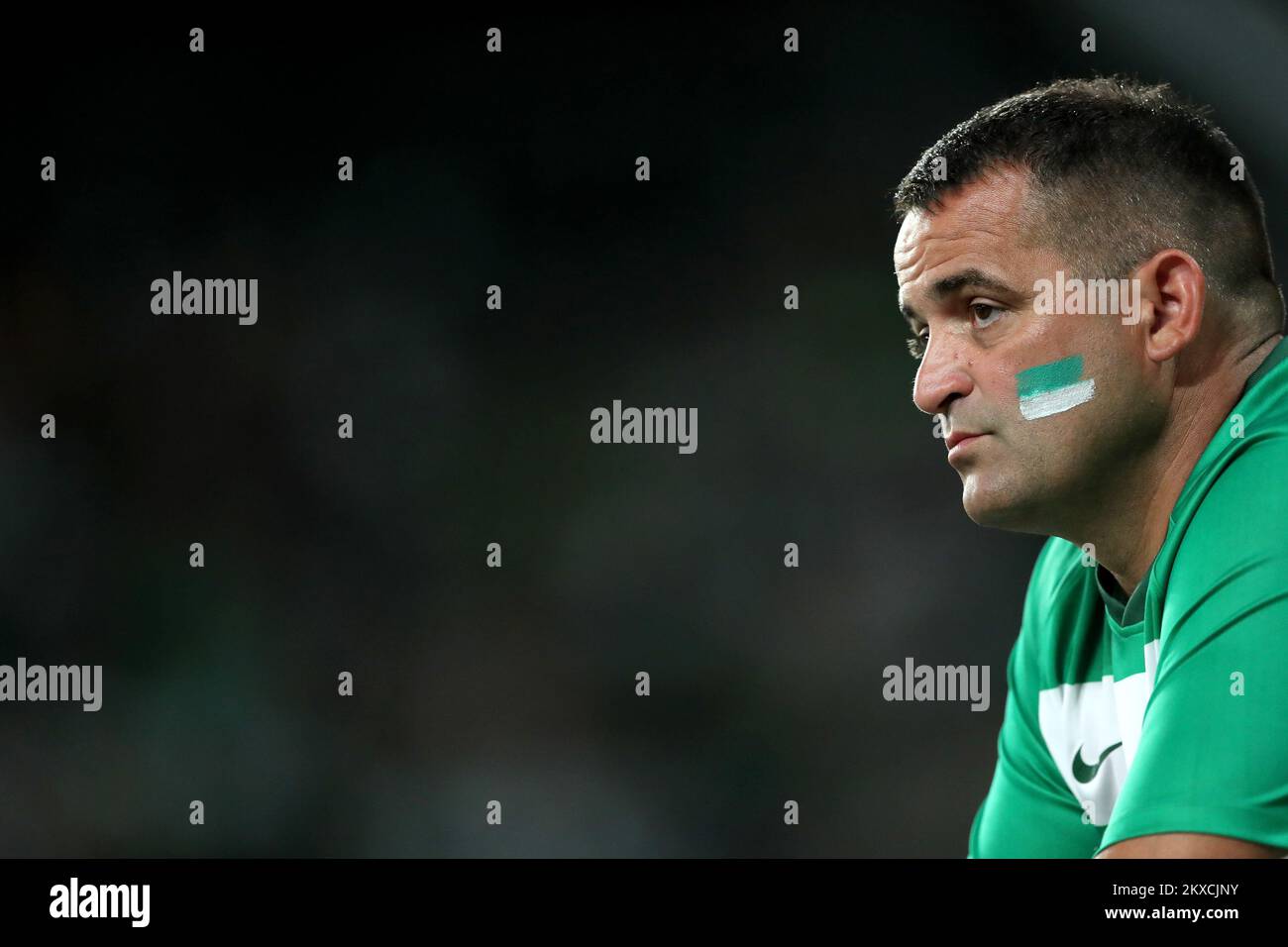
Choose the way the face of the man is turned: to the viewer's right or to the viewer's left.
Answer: to the viewer's left

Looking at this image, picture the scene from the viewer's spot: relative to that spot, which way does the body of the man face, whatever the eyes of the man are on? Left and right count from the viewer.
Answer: facing the viewer and to the left of the viewer
